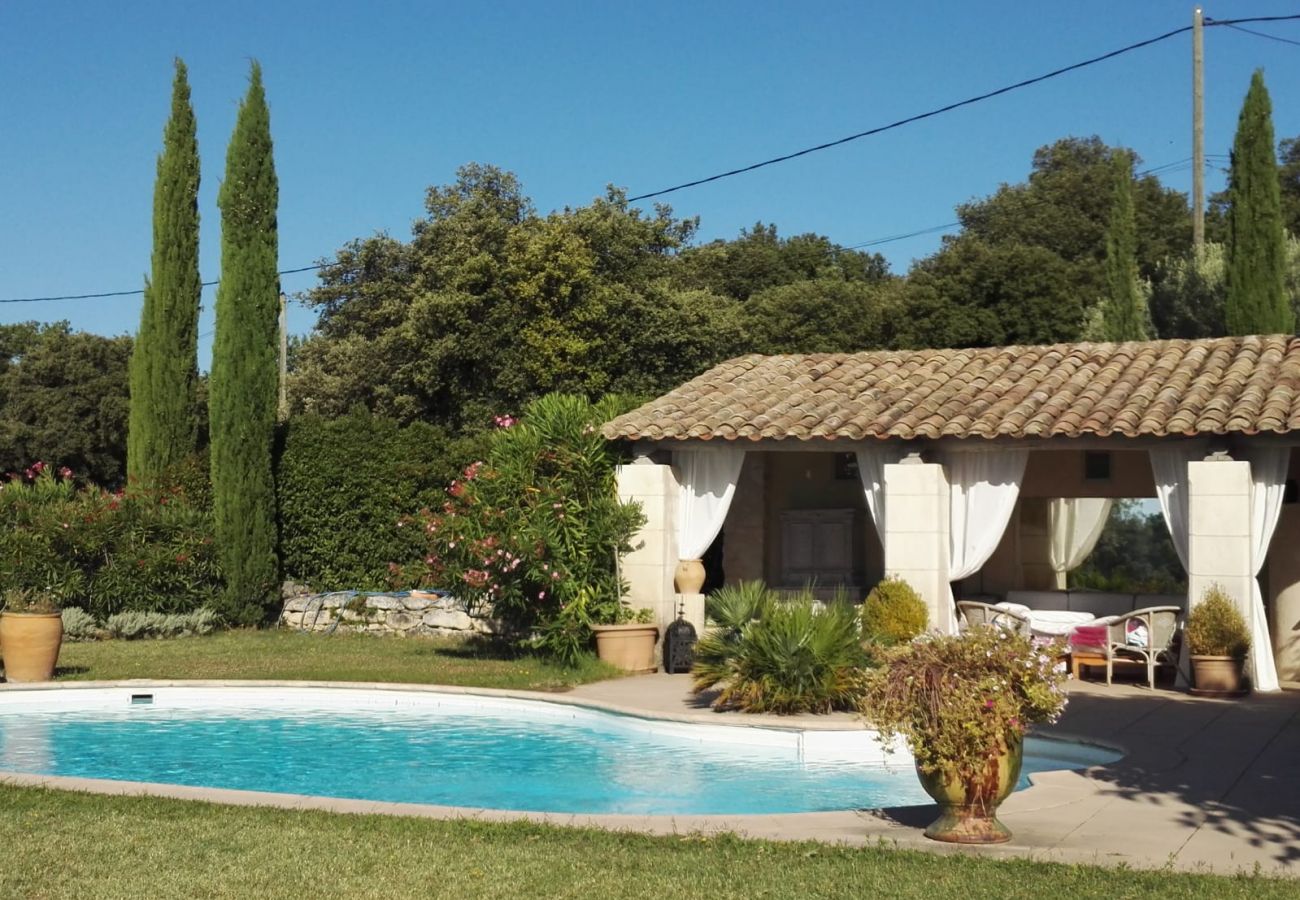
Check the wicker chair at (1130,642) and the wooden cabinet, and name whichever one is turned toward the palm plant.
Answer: the wooden cabinet

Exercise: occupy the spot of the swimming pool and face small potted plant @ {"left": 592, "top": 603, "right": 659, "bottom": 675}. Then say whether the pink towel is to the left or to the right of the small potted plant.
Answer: right

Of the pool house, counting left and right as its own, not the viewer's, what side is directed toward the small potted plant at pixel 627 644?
right

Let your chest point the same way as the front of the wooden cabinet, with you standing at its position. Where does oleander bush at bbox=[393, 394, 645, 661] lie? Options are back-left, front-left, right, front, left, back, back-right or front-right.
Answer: front-right

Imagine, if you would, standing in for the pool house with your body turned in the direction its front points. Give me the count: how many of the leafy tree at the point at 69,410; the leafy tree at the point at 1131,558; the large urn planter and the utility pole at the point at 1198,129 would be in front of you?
1

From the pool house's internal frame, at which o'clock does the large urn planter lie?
The large urn planter is roughly at 12 o'clock from the pool house.

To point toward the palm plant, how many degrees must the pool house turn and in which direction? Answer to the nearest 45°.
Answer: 0° — it already faces it

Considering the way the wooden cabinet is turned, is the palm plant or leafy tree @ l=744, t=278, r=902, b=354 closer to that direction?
the palm plant

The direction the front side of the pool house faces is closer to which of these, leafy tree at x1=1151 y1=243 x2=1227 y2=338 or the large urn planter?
the large urn planter

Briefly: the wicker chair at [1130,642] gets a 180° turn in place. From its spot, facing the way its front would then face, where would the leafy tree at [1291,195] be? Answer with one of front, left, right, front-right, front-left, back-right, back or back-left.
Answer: back-left

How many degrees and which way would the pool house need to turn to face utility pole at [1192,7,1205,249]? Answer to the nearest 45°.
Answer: approximately 180°

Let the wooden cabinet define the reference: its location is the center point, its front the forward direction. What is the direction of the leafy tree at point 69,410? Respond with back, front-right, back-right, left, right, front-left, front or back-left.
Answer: back-right

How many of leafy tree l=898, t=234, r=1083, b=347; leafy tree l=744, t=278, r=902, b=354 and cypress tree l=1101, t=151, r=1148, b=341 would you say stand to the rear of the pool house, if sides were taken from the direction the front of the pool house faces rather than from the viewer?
3

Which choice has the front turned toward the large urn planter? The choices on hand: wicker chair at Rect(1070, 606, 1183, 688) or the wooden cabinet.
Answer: the wooden cabinet

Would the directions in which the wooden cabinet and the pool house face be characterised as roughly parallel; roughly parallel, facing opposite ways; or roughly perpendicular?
roughly parallel

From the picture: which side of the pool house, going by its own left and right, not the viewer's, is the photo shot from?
front

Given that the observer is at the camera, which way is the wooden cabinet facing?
facing the viewer

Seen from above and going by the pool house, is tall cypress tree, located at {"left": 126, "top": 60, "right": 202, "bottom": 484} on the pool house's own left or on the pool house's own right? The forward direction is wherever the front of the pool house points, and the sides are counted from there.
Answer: on the pool house's own right

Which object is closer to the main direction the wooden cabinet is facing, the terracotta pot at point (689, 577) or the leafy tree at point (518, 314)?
the terracotta pot

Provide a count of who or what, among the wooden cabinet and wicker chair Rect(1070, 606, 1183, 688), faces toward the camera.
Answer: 1

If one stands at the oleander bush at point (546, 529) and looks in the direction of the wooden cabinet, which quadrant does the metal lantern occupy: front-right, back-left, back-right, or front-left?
front-right
